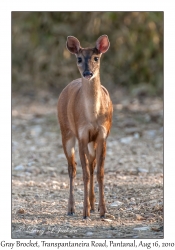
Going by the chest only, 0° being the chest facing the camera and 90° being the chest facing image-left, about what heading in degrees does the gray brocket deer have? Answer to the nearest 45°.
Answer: approximately 0°
